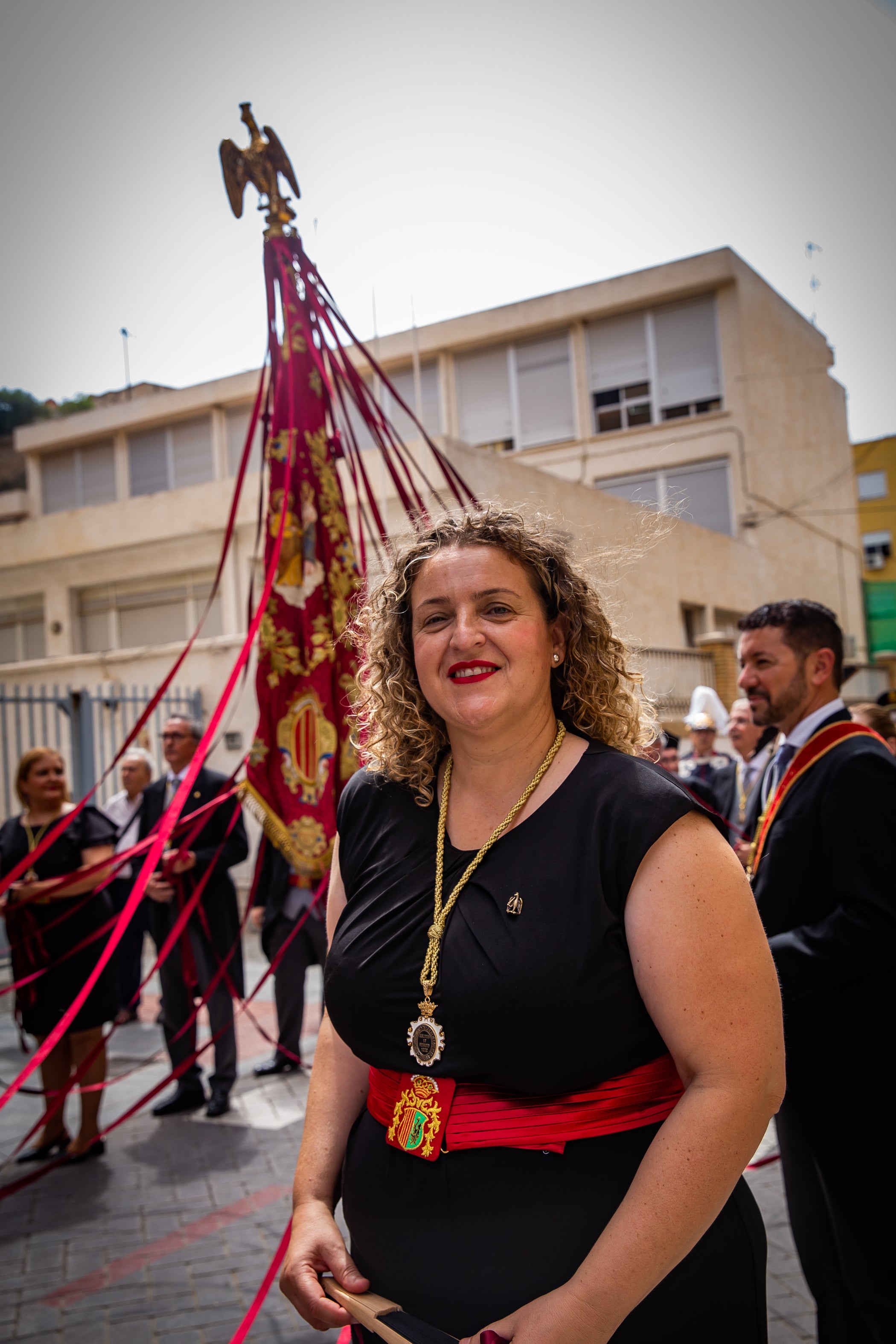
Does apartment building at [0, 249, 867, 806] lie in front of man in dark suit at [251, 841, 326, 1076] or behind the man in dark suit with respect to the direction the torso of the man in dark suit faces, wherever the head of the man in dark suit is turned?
behind

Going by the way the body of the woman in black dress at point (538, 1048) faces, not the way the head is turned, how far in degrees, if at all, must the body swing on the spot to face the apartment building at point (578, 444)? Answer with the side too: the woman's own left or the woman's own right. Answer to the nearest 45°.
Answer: approximately 135° to the woman's own right

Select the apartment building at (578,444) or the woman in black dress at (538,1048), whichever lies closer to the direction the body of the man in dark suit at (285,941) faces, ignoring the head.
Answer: the woman in black dress

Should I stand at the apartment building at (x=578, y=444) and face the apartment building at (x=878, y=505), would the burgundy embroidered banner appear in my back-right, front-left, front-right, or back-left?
back-right

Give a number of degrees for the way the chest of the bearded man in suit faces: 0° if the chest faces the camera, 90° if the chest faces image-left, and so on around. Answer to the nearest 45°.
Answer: approximately 90°

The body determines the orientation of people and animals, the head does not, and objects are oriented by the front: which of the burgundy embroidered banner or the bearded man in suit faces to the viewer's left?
the bearded man in suit

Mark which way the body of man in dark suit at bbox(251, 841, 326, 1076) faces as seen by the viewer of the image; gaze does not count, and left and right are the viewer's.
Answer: facing the viewer and to the left of the viewer

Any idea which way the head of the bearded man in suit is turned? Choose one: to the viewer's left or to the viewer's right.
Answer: to the viewer's left

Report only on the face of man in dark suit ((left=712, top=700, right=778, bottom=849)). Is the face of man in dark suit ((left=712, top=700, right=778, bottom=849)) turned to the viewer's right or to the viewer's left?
to the viewer's left

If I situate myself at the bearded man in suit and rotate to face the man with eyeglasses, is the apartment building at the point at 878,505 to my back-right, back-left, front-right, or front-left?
front-right

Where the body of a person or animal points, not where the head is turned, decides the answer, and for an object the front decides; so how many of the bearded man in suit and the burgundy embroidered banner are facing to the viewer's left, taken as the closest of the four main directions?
1

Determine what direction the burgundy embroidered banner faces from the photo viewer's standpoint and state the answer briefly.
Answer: facing the viewer
